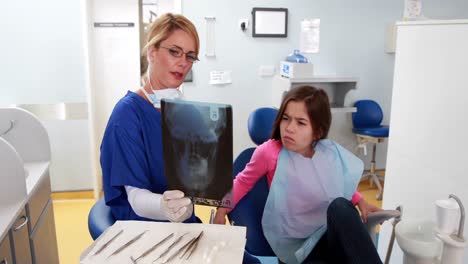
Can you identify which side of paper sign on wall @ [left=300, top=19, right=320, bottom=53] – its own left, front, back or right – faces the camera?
front

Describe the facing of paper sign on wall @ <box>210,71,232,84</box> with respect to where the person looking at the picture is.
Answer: facing the viewer

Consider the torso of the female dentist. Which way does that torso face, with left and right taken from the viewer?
facing the viewer and to the right of the viewer

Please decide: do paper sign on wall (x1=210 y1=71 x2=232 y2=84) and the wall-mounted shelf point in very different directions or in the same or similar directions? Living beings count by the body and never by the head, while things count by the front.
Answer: same or similar directions

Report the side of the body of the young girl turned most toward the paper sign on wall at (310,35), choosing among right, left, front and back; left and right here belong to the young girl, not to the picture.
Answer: back

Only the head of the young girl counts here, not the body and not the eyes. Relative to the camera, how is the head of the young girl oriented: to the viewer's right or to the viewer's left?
to the viewer's left

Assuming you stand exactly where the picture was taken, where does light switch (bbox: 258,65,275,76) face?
facing the viewer

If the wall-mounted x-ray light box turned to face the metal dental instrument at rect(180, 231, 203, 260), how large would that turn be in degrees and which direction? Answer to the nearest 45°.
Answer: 0° — it already faces it

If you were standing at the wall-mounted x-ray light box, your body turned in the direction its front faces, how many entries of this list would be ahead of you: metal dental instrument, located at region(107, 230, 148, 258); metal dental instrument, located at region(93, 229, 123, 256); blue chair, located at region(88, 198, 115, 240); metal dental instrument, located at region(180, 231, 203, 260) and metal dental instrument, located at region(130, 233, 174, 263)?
5

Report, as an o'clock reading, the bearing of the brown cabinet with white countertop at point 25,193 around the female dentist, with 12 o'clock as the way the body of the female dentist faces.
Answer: The brown cabinet with white countertop is roughly at 4 o'clock from the female dentist.

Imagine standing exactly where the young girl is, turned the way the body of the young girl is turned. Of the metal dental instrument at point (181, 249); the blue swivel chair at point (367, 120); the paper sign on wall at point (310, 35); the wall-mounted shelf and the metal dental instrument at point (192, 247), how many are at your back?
3

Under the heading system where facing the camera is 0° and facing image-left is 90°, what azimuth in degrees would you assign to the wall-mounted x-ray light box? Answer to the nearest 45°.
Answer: approximately 0°

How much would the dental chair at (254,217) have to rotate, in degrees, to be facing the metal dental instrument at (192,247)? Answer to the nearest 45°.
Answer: approximately 45° to its right

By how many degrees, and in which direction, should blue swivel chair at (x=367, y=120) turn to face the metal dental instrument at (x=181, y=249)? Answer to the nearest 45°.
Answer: approximately 45° to its right

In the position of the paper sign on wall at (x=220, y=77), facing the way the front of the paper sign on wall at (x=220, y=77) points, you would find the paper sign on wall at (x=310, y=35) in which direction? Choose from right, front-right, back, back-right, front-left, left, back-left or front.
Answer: left
